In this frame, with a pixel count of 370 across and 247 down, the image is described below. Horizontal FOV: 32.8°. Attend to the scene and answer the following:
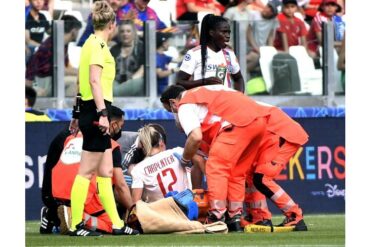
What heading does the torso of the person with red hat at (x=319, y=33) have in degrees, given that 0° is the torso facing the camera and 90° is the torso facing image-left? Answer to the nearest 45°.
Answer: approximately 0°

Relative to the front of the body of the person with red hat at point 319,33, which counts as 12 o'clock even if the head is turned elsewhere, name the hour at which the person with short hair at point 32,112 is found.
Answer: the person with short hair at point 32,112 is roughly at 2 o'clock from the person with red hat at point 319,33.

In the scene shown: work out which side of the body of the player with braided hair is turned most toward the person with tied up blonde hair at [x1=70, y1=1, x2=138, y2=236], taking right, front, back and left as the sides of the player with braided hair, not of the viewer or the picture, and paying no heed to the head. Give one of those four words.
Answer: right

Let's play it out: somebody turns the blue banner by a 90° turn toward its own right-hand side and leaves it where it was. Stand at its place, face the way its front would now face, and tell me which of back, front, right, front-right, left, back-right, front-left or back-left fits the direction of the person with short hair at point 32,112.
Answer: front

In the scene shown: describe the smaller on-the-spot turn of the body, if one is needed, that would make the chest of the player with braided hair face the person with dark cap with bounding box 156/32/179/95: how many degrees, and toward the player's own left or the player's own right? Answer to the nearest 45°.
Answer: approximately 135° to the player's own left

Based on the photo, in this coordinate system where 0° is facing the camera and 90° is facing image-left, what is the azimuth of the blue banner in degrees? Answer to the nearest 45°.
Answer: approximately 0°
